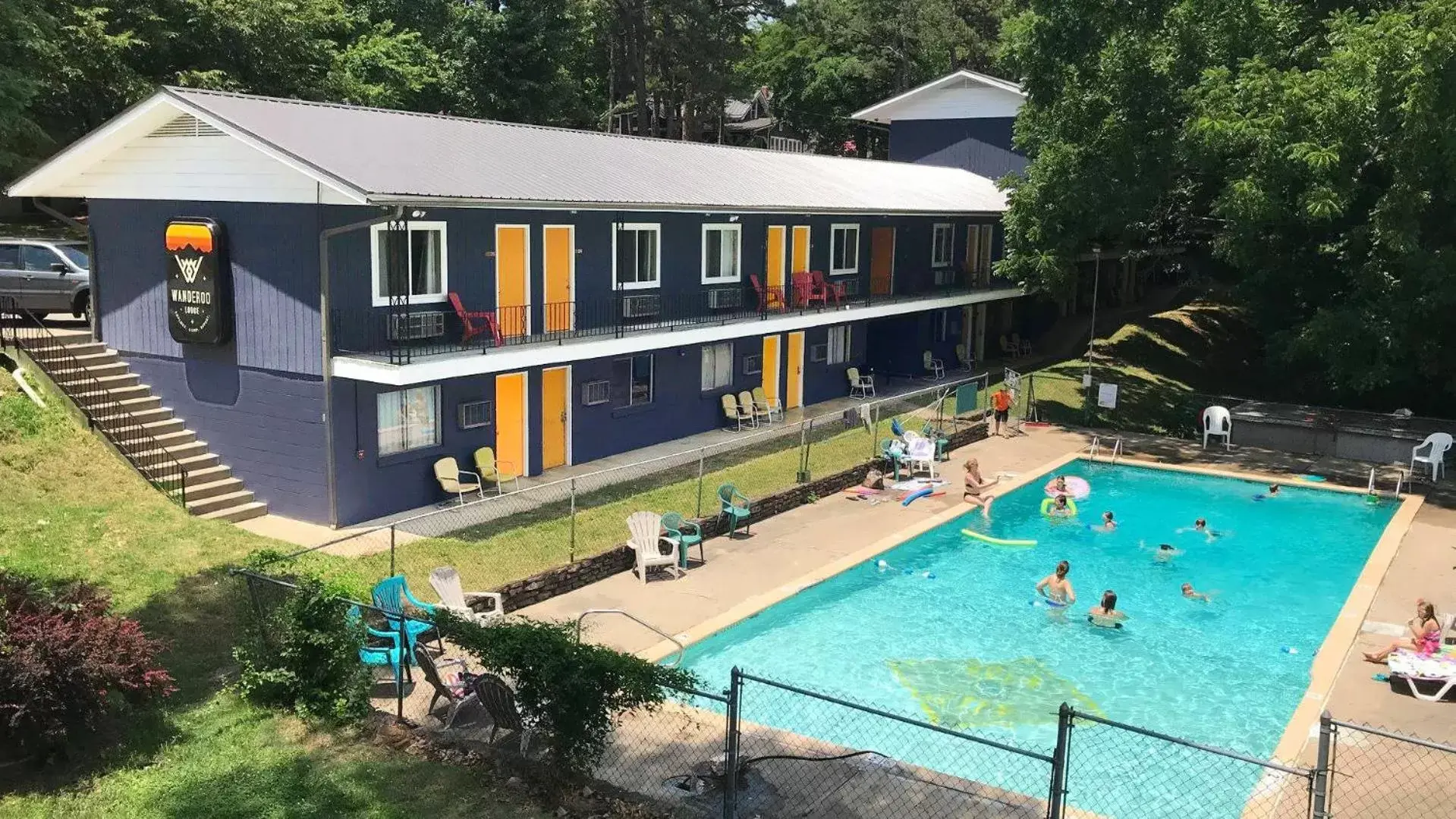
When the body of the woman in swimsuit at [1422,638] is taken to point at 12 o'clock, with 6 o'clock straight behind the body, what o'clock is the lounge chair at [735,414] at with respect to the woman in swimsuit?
The lounge chair is roughly at 1 o'clock from the woman in swimsuit.

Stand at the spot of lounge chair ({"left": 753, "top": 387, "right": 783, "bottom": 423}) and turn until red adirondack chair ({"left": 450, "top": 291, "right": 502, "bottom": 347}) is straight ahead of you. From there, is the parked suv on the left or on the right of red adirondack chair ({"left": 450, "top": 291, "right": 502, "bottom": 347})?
right

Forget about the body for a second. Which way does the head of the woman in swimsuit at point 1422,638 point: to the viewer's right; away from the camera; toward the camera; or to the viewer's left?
to the viewer's left

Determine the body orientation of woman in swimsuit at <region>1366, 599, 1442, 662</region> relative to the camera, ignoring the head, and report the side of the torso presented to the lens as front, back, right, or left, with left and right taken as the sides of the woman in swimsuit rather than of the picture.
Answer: left

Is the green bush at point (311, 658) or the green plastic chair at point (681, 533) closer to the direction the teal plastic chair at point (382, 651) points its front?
the green plastic chair

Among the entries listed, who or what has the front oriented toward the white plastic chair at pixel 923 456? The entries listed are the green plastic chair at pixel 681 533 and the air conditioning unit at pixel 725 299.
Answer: the air conditioning unit

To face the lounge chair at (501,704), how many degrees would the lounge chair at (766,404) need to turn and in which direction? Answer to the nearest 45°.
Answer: approximately 45° to its right

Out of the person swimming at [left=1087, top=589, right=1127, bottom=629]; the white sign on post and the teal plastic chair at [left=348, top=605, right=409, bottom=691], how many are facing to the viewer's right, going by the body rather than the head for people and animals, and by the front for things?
1

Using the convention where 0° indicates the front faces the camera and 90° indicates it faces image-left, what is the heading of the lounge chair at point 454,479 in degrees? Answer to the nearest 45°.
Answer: approximately 315°

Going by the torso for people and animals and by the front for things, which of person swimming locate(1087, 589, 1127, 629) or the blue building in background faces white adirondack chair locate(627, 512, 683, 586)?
the blue building in background

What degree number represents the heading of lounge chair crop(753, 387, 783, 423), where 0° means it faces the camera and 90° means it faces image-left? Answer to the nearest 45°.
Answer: approximately 315°

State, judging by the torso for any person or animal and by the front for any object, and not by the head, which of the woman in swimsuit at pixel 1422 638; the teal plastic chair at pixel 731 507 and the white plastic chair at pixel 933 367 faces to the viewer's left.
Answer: the woman in swimsuit

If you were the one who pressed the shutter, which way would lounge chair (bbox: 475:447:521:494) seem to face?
facing the viewer and to the right of the viewer

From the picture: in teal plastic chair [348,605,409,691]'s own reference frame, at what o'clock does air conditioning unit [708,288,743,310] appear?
The air conditioning unit is roughly at 10 o'clock from the teal plastic chair.

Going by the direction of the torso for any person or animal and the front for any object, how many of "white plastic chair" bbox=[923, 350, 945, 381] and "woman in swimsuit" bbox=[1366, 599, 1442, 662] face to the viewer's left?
1

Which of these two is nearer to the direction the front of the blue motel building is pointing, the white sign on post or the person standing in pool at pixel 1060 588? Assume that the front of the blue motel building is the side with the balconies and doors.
the person standing in pool

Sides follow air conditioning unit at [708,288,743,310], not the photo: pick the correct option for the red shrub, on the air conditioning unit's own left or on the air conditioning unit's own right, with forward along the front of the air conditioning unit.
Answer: on the air conditioning unit's own right
